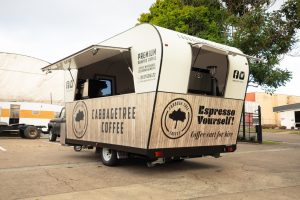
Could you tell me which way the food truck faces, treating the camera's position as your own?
facing away from the viewer and to the left of the viewer

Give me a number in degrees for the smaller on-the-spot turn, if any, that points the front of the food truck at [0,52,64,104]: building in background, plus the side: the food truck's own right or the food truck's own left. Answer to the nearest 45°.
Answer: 0° — it already faces it

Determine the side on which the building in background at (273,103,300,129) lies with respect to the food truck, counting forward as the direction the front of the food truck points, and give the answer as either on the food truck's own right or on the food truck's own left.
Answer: on the food truck's own right

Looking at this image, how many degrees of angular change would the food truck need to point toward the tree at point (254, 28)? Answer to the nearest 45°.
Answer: approximately 90° to its right
